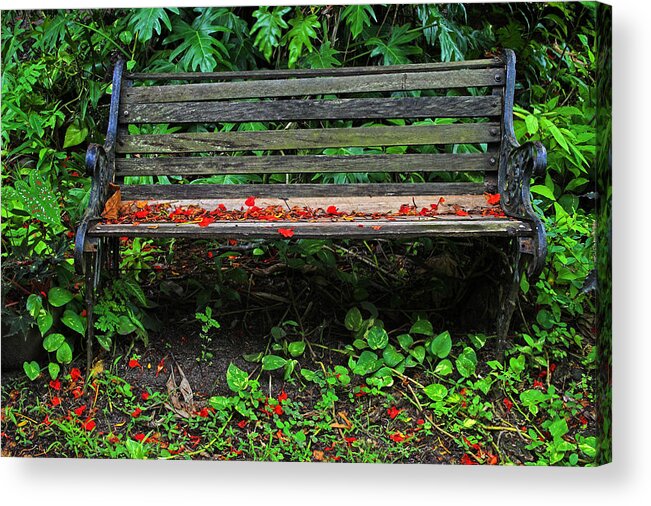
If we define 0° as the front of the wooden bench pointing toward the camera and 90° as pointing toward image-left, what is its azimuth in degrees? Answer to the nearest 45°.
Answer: approximately 0°
